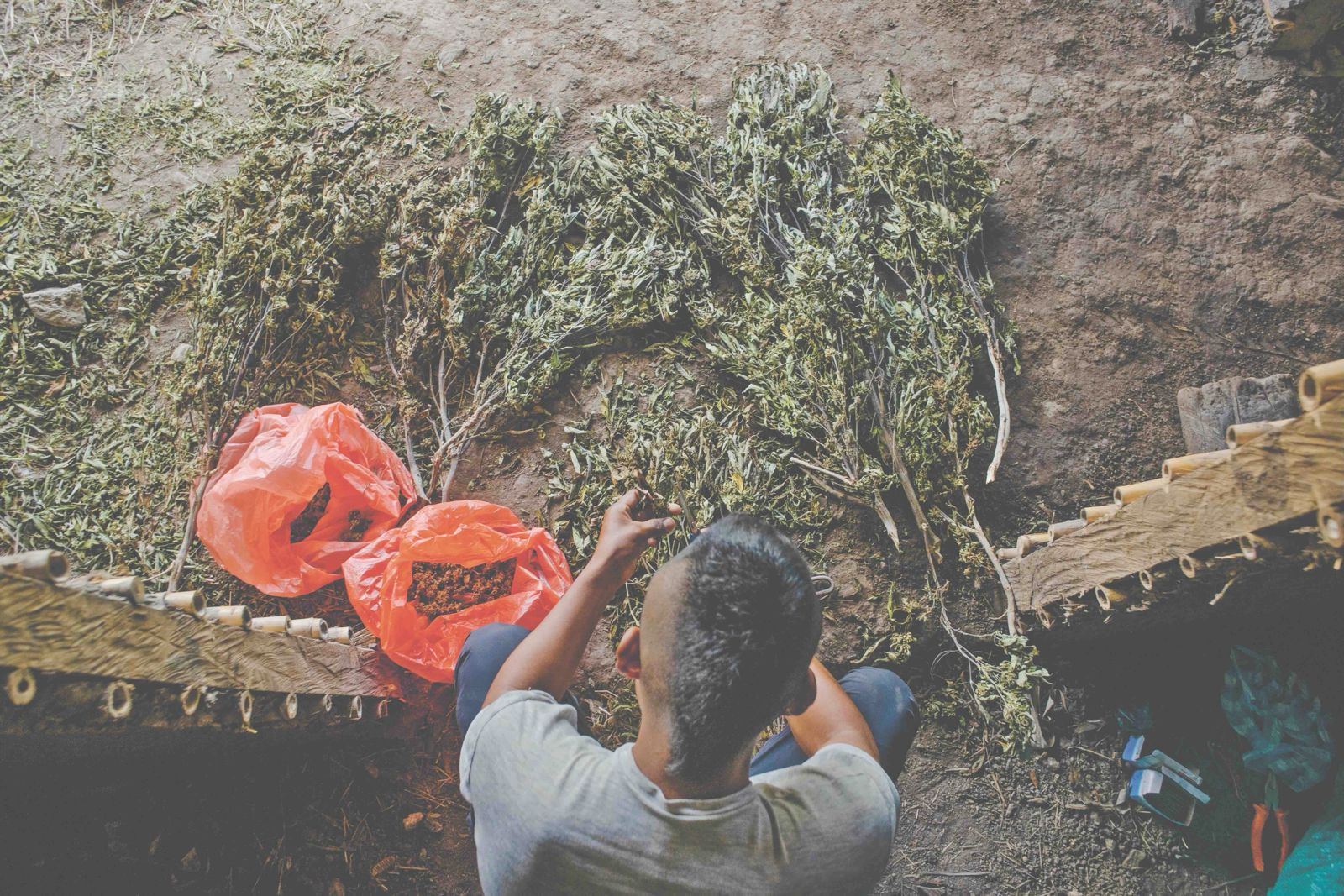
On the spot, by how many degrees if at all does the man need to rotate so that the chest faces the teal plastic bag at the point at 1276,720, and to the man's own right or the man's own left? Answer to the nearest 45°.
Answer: approximately 45° to the man's own right

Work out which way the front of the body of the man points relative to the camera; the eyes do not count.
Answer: away from the camera

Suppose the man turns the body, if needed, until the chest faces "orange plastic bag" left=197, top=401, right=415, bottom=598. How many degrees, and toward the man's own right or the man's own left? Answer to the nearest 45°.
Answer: approximately 45° to the man's own left

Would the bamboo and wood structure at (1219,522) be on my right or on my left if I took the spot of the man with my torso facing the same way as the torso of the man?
on my right
